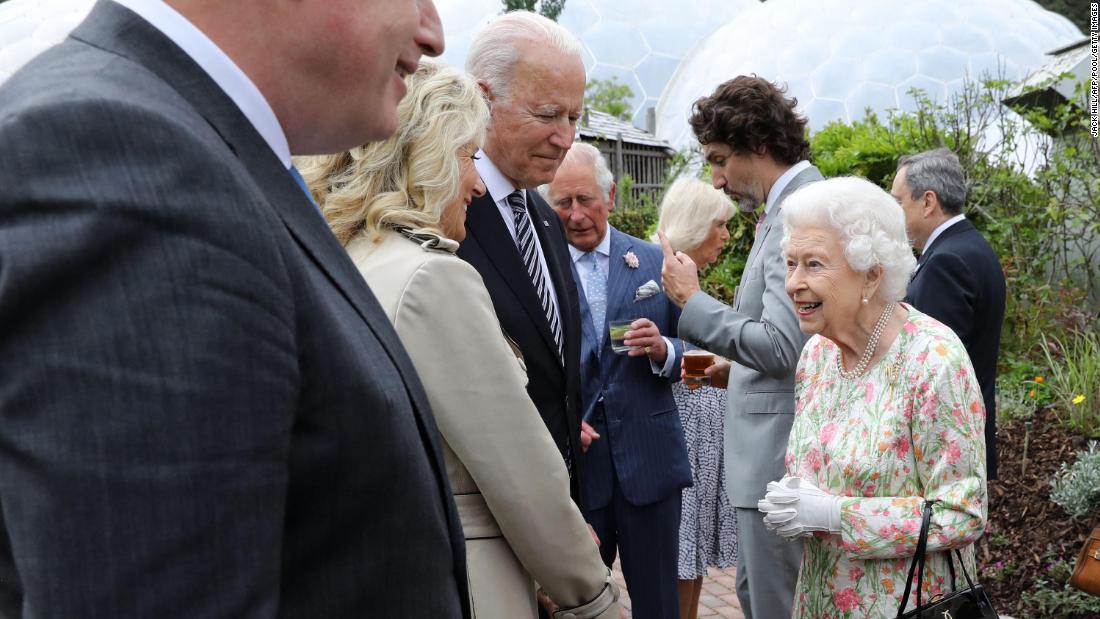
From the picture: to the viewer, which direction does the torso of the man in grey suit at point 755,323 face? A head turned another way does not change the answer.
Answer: to the viewer's left

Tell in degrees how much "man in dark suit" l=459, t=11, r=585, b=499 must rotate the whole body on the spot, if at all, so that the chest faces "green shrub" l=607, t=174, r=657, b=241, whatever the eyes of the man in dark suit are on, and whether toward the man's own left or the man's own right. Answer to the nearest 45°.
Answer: approximately 135° to the man's own left

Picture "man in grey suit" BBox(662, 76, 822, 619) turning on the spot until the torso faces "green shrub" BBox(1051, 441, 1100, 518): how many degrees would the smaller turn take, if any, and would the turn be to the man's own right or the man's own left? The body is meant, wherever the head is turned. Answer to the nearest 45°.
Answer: approximately 135° to the man's own right

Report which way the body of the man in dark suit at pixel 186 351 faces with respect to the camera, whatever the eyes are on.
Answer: to the viewer's right

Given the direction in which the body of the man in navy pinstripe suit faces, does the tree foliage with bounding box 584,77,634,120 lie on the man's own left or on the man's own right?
on the man's own right

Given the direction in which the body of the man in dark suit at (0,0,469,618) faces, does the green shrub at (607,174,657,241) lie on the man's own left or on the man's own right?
on the man's own left

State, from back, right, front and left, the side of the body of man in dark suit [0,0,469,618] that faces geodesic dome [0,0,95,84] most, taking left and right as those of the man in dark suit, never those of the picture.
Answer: left

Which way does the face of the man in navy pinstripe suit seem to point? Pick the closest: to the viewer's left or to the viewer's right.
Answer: to the viewer's left
